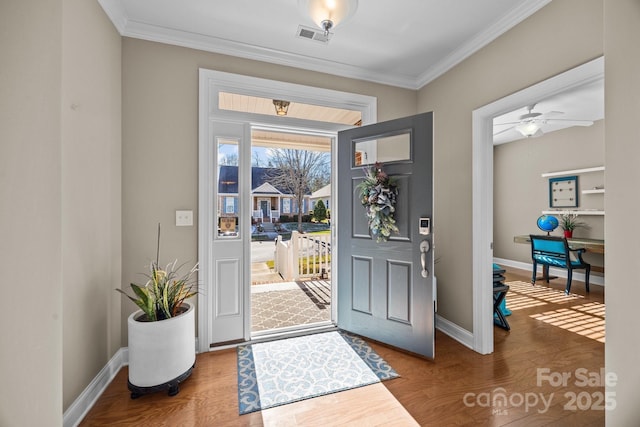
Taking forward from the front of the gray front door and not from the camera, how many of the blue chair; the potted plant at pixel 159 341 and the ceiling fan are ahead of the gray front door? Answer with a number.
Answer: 1

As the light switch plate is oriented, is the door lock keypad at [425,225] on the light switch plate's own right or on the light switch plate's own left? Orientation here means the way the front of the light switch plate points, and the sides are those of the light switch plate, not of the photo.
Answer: on the light switch plate's own left

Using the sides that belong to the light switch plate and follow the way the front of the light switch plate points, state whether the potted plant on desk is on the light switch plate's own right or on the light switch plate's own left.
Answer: on the light switch plate's own left

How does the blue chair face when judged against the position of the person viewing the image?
facing away from the viewer and to the right of the viewer

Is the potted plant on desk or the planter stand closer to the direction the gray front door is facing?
the planter stand

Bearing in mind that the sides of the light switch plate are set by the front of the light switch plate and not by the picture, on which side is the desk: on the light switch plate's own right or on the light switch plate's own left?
on the light switch plate's own left

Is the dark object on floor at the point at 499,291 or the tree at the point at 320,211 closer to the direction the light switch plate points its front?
the dark object on floor

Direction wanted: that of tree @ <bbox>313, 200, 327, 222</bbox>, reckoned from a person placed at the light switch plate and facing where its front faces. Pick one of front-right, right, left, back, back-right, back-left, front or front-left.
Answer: back-left

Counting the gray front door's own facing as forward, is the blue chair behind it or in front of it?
behind
